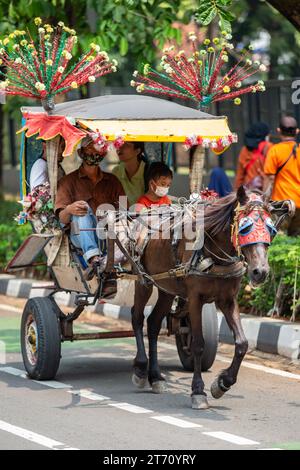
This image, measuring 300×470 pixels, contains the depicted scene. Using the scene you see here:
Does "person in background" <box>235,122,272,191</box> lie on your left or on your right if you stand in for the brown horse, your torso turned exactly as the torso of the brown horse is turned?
on your left

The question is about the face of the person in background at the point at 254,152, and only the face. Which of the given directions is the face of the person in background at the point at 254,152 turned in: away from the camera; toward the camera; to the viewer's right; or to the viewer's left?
away from the camera

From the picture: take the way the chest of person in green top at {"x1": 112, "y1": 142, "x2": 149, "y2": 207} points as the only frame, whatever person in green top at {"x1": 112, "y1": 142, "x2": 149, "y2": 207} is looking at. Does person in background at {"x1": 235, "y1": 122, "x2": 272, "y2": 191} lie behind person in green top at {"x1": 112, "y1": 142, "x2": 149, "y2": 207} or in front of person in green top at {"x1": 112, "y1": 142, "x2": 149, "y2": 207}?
behind

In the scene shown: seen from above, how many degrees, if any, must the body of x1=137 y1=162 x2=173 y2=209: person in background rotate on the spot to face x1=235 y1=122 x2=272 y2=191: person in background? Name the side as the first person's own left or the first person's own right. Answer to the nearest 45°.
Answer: approximately 135° to the first person's own left

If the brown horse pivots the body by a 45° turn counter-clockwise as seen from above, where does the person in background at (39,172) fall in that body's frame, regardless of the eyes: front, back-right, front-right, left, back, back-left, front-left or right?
back-left

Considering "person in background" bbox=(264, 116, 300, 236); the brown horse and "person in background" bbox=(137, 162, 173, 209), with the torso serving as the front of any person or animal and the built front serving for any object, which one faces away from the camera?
"person in background" bbox=(264, 116, 300, 236)

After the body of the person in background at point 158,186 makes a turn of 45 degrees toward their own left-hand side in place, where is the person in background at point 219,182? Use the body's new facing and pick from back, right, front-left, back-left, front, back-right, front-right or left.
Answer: left

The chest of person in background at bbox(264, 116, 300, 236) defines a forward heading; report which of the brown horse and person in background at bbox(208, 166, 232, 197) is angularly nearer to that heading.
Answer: the person in background

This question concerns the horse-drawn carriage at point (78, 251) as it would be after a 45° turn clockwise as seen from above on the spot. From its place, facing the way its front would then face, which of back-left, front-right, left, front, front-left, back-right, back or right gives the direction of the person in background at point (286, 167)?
back-left

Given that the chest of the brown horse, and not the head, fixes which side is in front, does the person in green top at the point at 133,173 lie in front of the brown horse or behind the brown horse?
behind
